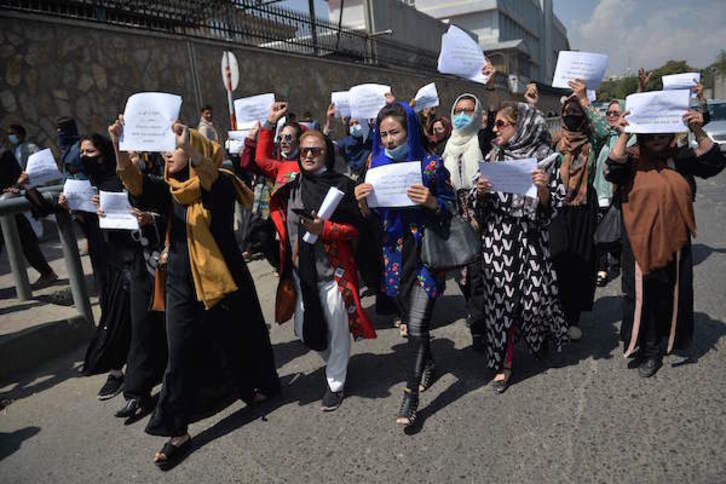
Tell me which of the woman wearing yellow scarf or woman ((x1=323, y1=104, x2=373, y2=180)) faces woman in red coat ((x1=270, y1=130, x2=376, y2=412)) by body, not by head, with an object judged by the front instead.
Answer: the woman

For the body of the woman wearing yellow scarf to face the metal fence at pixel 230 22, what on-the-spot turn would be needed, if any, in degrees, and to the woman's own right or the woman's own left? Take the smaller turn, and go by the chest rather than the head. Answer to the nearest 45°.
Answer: approximately 135° to the woman's own right

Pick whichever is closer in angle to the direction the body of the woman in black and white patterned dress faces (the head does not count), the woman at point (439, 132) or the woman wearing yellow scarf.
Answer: the woman wearing yellow scarf

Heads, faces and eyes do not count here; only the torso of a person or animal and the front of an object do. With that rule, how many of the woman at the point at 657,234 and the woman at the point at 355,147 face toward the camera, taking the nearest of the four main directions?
2

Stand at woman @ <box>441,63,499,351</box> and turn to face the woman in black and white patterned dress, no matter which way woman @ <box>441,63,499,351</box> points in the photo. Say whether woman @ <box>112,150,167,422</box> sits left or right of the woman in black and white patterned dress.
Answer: right

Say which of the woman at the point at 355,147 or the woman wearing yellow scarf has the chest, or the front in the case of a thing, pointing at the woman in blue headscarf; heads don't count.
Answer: the woman

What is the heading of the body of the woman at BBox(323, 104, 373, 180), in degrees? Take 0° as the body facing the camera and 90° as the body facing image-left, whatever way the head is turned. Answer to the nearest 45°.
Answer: approximately 0°

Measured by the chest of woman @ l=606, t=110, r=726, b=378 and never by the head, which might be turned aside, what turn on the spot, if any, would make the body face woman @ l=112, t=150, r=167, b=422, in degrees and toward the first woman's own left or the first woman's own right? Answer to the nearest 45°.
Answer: approximately 45° to the first woman's own right

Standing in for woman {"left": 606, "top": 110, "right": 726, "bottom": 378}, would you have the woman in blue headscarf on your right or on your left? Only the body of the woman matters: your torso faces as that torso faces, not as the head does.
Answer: on your right

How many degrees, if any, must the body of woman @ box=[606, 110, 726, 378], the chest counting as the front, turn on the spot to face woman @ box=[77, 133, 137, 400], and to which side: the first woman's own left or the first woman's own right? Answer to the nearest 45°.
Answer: approximately 45° to the first woman's own right
